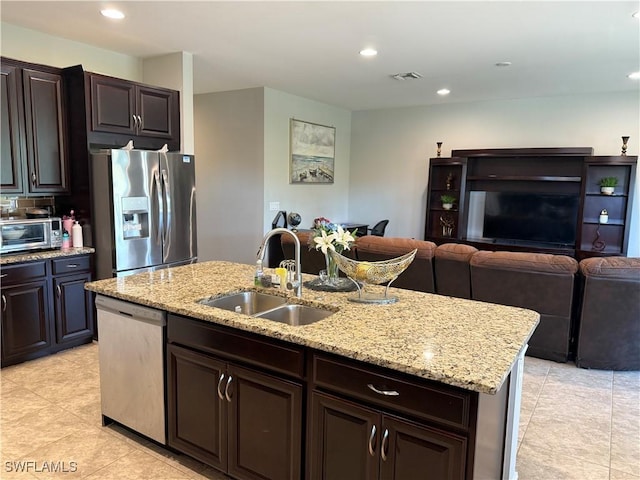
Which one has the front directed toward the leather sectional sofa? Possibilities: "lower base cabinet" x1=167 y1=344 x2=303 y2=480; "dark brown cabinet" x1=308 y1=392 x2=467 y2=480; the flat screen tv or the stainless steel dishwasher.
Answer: the flat screen tv

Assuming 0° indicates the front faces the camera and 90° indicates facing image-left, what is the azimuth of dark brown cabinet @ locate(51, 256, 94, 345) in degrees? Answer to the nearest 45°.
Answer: approximately 315°

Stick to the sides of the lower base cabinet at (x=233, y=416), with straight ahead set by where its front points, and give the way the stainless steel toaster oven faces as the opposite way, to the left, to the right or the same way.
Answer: to the left

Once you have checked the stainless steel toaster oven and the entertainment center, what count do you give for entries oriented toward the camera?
2

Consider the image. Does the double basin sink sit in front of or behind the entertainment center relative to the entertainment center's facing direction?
in front

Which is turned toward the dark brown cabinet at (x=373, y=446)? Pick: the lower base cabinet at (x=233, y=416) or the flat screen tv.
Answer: the flat screen tv

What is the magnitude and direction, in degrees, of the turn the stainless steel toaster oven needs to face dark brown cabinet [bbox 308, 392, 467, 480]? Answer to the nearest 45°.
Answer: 0° — it already faces it

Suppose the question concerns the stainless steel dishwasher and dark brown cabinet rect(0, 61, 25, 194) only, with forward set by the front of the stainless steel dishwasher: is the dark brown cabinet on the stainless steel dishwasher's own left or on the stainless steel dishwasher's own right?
on the stainless steel dishwasher's own right

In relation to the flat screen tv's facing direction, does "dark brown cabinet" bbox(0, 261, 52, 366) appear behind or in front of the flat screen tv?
in front

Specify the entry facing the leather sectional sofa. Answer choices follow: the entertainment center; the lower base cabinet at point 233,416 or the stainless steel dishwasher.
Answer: the entertainment center

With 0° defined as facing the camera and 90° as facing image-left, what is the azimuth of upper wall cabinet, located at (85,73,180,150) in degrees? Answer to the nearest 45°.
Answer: approximately 315°

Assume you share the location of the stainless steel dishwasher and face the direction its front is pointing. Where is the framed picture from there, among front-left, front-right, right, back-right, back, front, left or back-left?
back

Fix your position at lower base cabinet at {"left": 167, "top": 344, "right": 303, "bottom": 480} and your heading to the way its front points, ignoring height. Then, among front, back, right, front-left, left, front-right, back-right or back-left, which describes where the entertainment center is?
back
